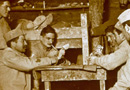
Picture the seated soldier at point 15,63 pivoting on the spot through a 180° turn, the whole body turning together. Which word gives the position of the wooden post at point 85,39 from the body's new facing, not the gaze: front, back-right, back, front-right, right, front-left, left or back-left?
back

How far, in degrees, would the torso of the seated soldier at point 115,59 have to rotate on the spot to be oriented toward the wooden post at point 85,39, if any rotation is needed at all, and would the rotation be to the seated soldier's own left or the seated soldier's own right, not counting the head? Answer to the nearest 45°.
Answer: approximately 45° to the seated soldier's own right

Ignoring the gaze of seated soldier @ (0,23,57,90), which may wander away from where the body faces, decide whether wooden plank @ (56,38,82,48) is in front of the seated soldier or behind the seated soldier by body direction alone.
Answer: in front

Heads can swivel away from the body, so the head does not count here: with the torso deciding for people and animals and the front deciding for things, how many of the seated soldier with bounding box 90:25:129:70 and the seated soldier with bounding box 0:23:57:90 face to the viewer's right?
1

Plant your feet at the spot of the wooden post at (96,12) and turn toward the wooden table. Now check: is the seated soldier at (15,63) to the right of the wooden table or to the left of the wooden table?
right

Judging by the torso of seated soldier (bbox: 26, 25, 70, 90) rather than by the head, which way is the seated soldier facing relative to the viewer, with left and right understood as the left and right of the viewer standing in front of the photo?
facing the viewer and to the right of the viewer

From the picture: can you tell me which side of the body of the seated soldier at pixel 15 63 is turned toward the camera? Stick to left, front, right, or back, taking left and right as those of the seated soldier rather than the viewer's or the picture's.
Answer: right

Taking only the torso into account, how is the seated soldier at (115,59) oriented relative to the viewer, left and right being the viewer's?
facing to the left of the viewer

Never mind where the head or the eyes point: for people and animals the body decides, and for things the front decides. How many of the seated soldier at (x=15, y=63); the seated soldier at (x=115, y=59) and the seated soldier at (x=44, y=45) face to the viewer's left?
1

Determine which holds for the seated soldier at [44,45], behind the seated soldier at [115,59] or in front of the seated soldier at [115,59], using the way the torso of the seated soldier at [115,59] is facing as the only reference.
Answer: in front
